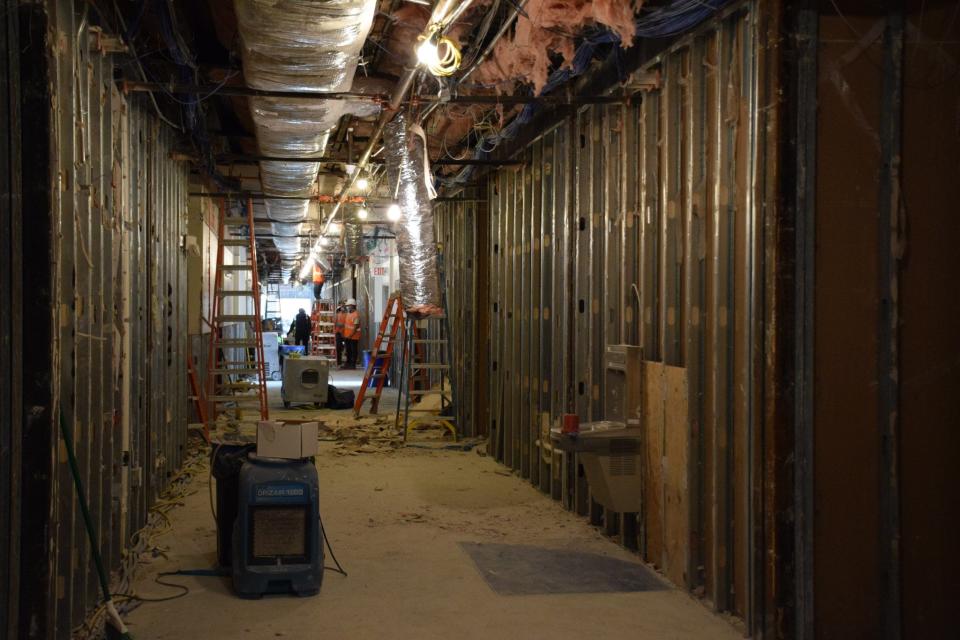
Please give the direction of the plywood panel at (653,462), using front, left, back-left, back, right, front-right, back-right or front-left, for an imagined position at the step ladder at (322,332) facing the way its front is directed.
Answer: front

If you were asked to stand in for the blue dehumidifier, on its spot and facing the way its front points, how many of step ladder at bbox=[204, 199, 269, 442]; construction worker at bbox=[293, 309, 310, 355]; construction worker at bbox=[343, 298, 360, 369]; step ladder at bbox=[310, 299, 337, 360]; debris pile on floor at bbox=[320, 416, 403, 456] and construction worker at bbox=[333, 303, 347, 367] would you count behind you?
6

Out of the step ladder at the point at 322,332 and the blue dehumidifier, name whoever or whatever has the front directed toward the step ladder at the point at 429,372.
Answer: the step ladder at the point at 322,332

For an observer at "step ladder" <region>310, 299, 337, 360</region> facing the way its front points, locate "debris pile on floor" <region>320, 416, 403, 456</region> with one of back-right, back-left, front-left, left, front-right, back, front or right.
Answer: front

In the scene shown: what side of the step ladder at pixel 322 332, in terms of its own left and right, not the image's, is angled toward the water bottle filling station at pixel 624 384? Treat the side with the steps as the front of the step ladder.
front

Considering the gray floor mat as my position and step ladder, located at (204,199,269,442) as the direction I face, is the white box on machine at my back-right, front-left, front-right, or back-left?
front-left

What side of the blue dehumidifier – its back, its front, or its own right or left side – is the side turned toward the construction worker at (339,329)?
back

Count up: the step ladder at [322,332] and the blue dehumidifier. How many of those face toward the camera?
2

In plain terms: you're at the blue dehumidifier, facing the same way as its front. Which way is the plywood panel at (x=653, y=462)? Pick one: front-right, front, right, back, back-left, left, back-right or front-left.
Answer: left

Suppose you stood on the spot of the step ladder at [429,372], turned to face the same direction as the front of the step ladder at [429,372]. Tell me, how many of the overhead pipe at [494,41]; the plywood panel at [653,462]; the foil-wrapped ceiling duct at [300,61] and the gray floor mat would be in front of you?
4

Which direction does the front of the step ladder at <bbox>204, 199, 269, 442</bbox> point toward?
toward the camera

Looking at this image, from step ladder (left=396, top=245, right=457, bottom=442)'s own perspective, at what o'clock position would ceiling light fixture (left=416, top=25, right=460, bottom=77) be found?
The ceiling light fixture is roughly at 12 o'clock from the step ladder.
